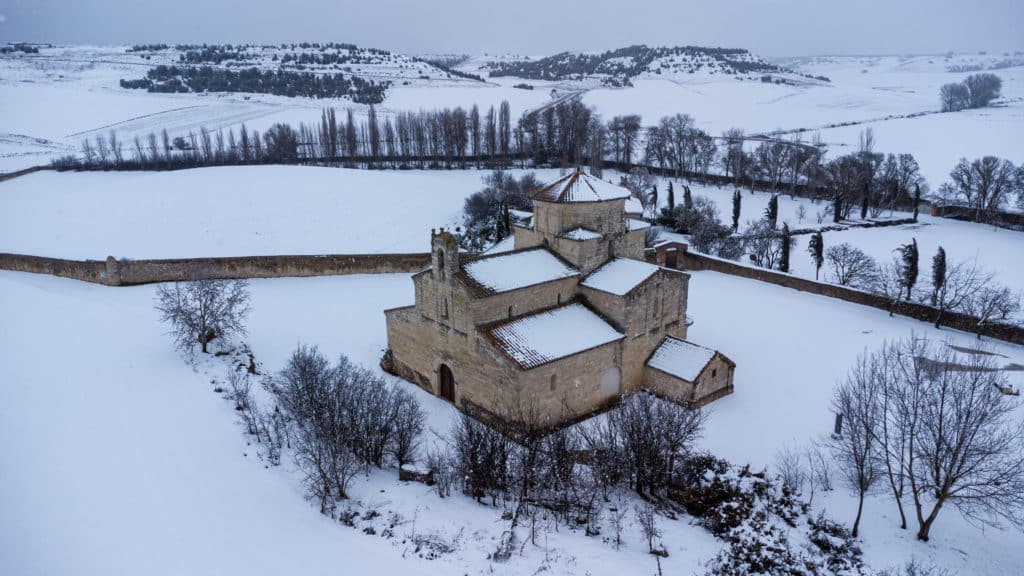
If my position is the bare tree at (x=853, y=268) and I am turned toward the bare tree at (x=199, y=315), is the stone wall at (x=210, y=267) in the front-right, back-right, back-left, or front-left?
front-right

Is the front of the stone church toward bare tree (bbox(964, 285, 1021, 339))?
no

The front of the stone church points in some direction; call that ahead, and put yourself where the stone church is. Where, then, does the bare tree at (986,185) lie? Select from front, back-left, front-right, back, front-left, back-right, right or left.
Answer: back

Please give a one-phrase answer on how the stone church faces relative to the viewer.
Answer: facing the viewer and to the left of the viewer

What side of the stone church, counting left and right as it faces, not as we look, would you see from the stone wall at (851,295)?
back

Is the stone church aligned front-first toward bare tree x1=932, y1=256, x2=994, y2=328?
no

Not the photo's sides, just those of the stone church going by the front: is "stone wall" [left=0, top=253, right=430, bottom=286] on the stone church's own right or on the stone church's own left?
on the stone church's own right

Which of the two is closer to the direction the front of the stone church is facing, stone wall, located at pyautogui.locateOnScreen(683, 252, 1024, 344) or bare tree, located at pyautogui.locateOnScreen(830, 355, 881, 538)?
the bare tree

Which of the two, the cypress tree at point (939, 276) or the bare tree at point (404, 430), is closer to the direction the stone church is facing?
the bare tree

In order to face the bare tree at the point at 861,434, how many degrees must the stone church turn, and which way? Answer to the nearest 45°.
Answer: approximately 90° to its left

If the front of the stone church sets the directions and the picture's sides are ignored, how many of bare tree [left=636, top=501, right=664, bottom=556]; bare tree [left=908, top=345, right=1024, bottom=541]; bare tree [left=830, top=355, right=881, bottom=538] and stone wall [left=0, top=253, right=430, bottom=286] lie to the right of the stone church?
1

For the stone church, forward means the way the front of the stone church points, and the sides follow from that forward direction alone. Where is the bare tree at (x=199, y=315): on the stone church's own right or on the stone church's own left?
on the stone church's own right

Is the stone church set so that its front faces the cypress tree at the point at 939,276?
no

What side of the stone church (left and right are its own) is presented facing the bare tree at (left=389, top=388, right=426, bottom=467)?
front

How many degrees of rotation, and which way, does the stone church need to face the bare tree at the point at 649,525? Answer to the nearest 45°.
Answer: approximately 45° to its left
